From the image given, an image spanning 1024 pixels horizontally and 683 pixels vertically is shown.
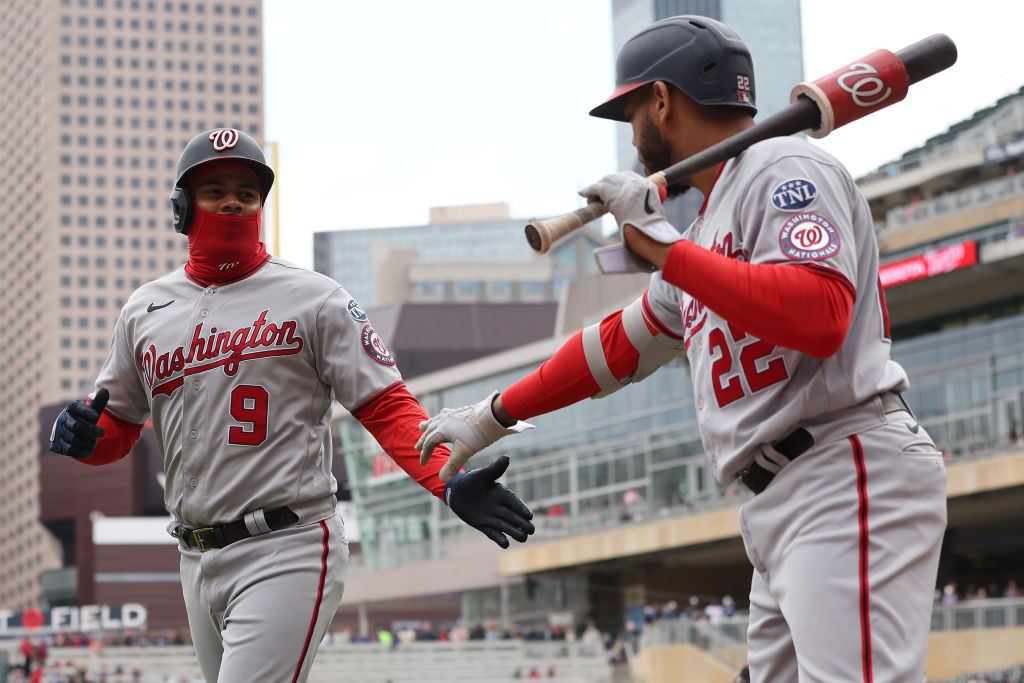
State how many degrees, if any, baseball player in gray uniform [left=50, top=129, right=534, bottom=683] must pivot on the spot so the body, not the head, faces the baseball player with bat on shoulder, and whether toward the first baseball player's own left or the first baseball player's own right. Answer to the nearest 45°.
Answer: approximately 90° to the first baseball player's own left
